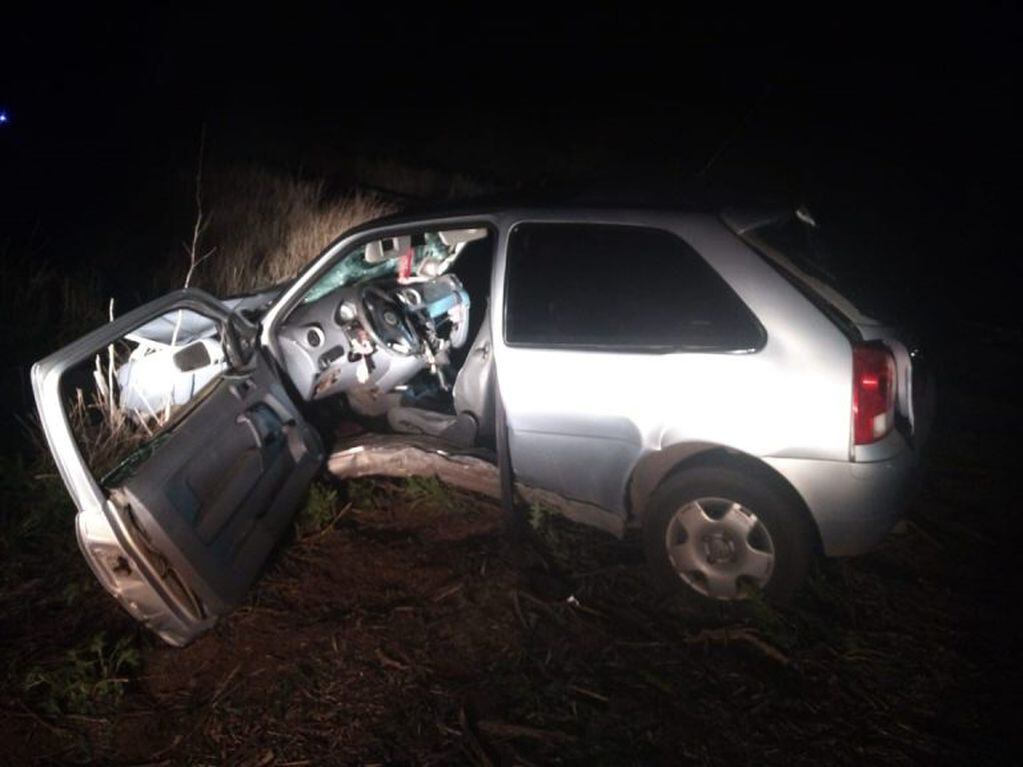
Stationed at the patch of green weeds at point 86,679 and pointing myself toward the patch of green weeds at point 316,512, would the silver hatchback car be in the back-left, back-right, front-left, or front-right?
front-right

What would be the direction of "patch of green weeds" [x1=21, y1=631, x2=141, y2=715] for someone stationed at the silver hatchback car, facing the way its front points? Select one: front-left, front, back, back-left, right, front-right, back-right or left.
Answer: front

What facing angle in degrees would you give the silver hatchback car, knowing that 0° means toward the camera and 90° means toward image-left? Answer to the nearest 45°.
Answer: approximately 90°

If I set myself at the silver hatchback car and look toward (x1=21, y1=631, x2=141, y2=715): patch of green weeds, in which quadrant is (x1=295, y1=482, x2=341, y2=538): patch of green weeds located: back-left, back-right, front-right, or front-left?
front-right

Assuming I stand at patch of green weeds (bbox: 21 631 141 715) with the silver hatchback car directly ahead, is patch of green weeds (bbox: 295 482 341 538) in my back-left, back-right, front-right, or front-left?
front-left
